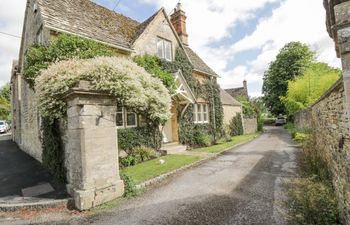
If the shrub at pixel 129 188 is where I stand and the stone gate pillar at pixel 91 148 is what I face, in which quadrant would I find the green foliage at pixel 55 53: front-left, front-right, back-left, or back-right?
front-right

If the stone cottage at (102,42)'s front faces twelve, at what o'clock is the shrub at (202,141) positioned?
The shrub is roughly at 10 o'clock from the stone cottage.

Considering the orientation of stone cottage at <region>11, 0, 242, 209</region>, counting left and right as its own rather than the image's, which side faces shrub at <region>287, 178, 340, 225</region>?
front

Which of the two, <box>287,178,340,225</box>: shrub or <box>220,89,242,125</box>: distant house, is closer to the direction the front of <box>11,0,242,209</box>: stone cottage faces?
the shrub

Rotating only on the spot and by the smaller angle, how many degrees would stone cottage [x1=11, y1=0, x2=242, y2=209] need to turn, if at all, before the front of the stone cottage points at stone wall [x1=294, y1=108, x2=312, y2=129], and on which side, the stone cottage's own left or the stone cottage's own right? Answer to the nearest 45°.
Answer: approximately 45° to the stone cottage's own left

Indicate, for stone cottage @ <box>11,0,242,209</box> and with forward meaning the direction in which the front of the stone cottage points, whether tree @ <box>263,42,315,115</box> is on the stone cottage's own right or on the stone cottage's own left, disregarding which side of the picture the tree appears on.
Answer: on the stone cottage's own left

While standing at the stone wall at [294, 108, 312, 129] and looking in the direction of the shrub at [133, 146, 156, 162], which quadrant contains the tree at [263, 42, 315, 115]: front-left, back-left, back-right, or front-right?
back-right

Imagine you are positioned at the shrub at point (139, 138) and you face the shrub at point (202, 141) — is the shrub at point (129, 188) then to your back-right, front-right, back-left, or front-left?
back-right

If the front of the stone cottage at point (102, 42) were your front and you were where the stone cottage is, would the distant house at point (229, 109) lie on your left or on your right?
on your left

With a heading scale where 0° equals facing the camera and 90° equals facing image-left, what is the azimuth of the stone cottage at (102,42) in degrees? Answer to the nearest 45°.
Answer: approximately 315°
